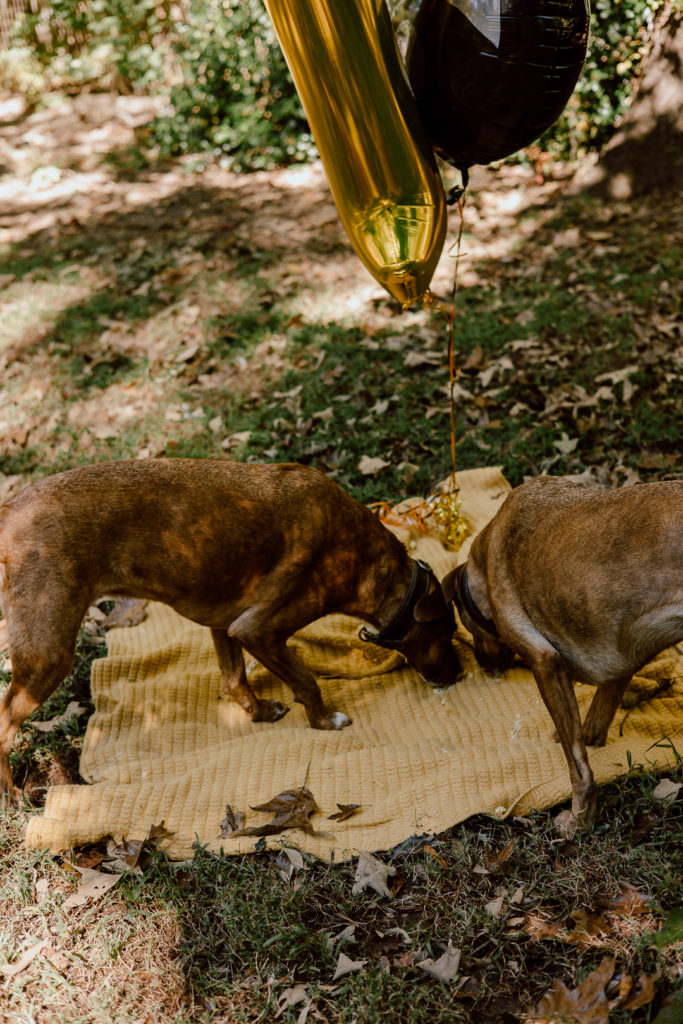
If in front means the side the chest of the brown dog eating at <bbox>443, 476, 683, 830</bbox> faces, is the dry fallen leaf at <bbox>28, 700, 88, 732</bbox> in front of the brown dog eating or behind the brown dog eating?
in front

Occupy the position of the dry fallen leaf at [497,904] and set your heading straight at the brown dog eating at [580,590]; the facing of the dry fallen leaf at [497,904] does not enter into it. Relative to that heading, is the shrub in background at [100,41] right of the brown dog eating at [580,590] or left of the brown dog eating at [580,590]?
left

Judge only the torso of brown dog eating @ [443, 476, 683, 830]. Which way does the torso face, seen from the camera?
to the viewer's left

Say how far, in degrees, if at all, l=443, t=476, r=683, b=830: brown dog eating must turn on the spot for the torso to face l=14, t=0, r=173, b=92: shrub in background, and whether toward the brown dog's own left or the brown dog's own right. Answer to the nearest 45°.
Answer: approximately 90° to the brown dog's own right

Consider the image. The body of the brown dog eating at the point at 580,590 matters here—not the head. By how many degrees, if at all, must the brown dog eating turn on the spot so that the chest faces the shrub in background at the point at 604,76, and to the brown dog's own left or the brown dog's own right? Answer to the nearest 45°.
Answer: approximately 90° to the brown dog's own right

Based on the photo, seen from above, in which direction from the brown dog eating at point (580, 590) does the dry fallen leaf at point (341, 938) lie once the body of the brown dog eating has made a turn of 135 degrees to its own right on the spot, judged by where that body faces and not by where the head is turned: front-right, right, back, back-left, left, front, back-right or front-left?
back

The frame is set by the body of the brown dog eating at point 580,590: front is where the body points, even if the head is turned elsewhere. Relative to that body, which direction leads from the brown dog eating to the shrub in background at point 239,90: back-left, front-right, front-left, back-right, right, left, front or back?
right

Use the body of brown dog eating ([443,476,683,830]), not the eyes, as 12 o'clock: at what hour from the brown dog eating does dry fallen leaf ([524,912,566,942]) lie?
The dry fallen leaf is roughly at 10 o'clock from the brown dog eating.
